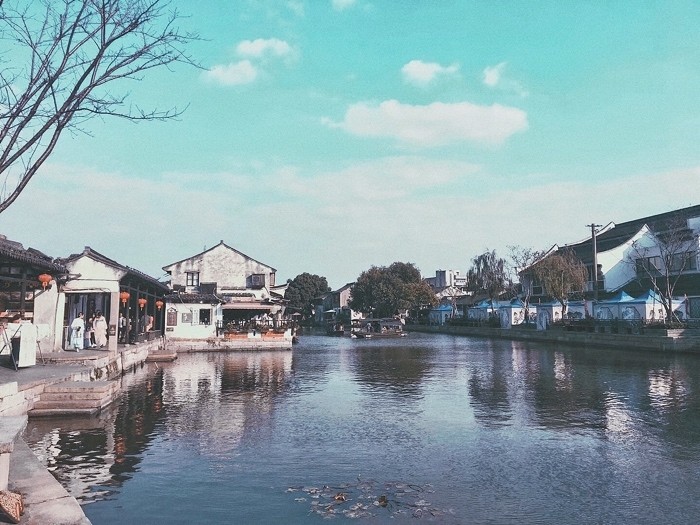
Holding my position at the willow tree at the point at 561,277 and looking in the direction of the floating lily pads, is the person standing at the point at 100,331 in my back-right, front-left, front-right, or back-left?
front-right

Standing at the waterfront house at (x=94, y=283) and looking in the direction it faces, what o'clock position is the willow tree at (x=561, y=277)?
The willow tree is roughly at 10 o'clock from the waterfront house.

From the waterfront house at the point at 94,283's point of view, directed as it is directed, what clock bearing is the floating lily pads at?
The floating lily pads is roughly at 1 o'clock from the waterfront house.

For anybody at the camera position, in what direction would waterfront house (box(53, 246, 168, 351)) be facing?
facing the viewer and to the right of the viewer
